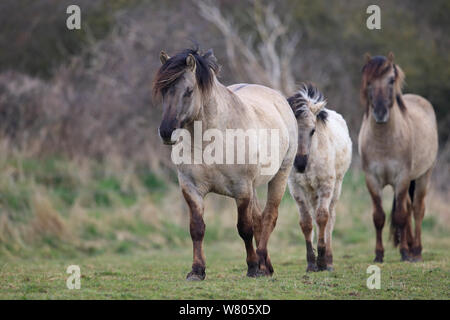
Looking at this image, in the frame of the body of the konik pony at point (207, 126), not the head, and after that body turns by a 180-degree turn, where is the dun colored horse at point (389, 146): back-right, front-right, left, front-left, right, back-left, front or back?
front

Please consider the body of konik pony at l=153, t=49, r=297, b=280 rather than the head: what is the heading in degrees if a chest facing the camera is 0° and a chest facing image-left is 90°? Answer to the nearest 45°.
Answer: approximately 45°

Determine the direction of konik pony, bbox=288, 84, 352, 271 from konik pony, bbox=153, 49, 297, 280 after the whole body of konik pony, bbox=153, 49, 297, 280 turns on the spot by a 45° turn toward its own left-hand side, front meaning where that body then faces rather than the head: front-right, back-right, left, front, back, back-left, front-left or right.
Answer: back-left
